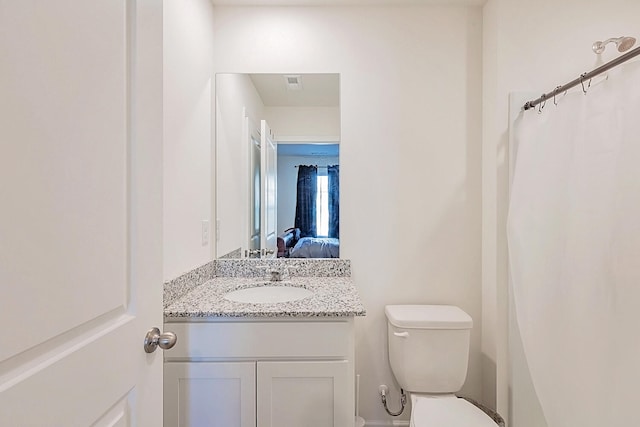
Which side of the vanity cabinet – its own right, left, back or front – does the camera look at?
front

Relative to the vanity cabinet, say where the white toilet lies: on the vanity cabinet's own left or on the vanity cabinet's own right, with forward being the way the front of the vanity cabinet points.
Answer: on the vanity cabinet's own left

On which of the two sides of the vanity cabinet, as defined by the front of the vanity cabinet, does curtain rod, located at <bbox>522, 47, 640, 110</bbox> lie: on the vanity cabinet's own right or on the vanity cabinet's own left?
on the vanity cabinet's own left

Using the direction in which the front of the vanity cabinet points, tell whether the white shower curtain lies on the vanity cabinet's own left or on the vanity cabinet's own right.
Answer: on the vanity cabinet's own left

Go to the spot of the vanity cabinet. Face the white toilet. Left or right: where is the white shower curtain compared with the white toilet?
right

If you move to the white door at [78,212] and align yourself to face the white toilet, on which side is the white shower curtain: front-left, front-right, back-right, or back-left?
front-right

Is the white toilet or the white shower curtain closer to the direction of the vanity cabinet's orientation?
the white shower curtain
